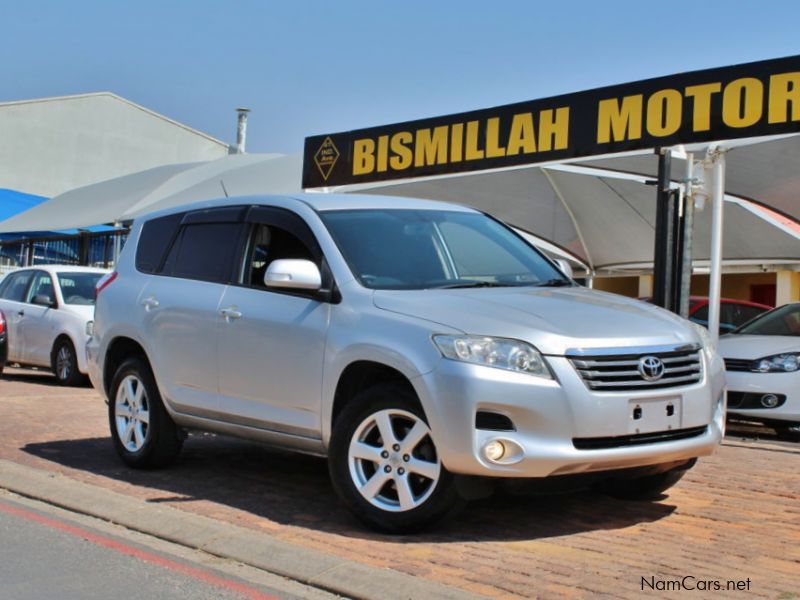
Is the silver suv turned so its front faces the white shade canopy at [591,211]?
no

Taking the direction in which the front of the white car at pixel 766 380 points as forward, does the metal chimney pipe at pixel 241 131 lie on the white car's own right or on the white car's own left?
on the white car's own right

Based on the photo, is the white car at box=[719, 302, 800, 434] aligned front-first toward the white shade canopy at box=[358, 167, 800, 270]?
no

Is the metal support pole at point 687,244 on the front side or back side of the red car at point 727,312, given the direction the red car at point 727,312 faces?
on the front side

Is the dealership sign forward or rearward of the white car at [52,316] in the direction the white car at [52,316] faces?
forward

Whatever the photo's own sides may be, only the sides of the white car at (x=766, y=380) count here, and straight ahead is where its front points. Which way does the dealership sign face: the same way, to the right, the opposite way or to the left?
the same way

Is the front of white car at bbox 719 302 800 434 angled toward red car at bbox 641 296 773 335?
no

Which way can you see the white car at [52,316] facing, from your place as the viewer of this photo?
facing the viewer and to the right of the viewer

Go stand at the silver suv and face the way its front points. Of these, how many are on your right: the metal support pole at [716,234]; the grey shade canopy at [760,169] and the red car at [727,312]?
0

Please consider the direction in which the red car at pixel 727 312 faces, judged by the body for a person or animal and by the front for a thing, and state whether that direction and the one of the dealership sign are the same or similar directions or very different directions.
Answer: same or similar directions

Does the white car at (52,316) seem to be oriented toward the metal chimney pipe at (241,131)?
no

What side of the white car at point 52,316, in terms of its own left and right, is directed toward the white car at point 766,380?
front

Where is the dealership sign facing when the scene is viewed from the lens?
facing the viewer and to the left of the viewer
